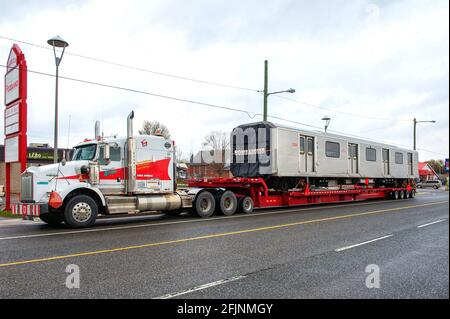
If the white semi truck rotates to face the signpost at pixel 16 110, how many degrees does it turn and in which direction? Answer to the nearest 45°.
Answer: approximately 45° to its right

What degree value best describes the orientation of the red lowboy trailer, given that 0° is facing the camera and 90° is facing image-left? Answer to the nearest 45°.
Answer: approximately 45°

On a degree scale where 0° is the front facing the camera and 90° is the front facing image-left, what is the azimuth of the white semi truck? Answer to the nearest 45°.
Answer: approximately 45°

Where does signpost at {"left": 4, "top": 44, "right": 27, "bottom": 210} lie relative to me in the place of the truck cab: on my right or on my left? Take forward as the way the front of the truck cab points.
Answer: on my right

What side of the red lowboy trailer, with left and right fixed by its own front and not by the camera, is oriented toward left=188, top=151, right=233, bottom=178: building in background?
right

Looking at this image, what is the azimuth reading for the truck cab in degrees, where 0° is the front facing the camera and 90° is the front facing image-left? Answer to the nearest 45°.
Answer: approximately 45°

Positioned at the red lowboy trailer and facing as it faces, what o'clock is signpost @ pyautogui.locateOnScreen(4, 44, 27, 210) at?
The signpost is roughly at 1 o'clock from the red lowboy trailer.

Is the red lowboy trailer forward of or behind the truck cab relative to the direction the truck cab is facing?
behind
